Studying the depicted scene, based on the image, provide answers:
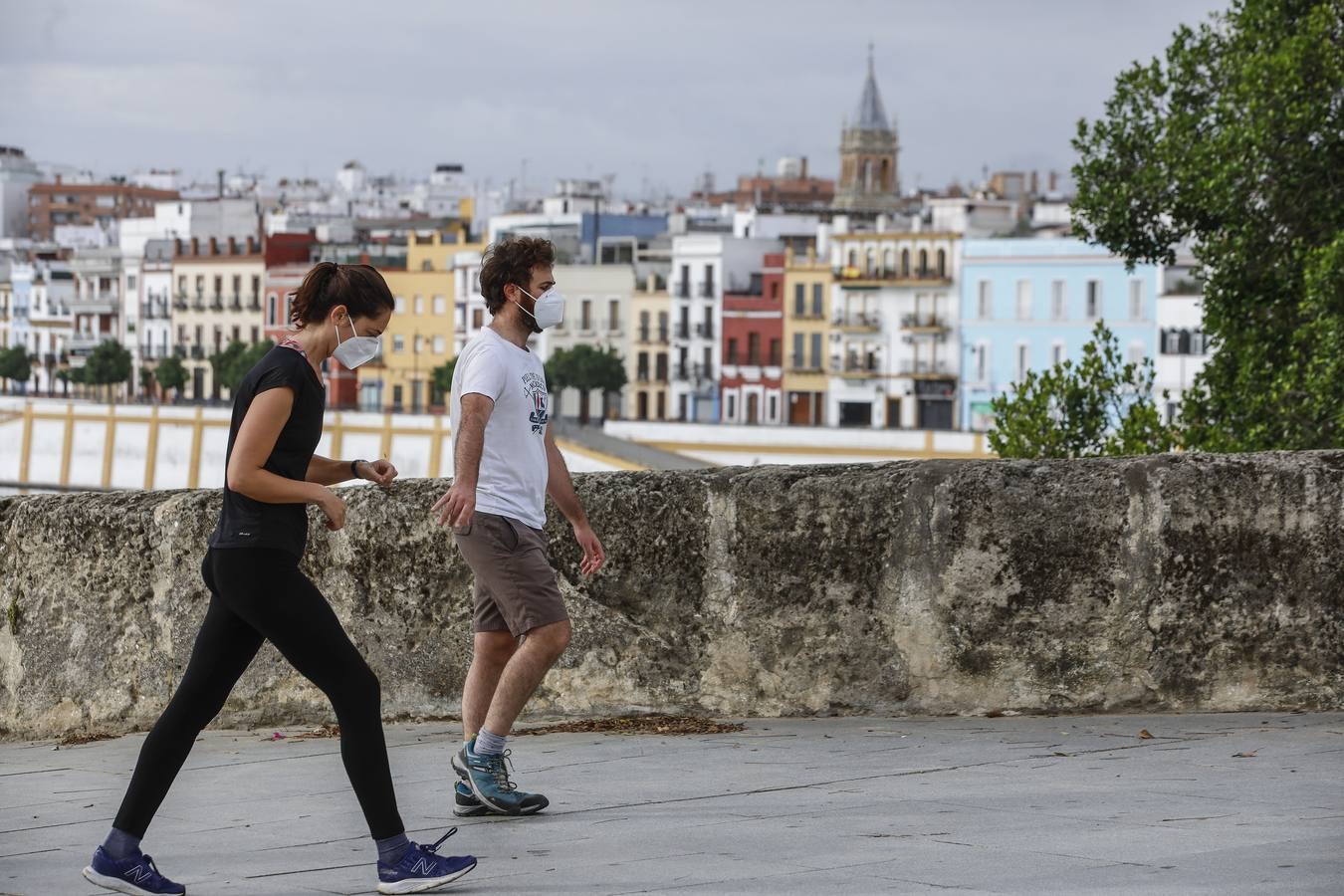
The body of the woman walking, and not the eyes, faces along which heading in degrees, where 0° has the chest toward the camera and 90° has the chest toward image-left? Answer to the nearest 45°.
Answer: approximately 270°

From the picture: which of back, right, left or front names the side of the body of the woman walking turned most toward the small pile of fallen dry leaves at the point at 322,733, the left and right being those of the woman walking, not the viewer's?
left

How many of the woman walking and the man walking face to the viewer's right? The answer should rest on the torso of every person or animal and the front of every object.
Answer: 2

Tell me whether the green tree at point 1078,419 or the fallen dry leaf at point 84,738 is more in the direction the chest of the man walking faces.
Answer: the green tree

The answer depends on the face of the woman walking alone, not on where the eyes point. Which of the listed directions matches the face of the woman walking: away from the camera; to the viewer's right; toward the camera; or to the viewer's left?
to the viewer's right

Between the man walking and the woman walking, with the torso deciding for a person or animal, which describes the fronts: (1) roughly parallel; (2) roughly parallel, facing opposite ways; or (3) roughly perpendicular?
roughly parallel

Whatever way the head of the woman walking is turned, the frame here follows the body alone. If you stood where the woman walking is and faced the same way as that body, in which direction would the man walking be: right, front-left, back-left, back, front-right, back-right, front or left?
front-left

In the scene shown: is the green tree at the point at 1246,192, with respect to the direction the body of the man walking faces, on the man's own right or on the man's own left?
on the man's own left

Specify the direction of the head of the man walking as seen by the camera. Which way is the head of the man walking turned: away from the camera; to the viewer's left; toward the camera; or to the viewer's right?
to the viewer's right

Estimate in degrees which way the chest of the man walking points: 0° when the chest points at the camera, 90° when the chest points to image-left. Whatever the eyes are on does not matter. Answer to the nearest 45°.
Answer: approximately 270°
